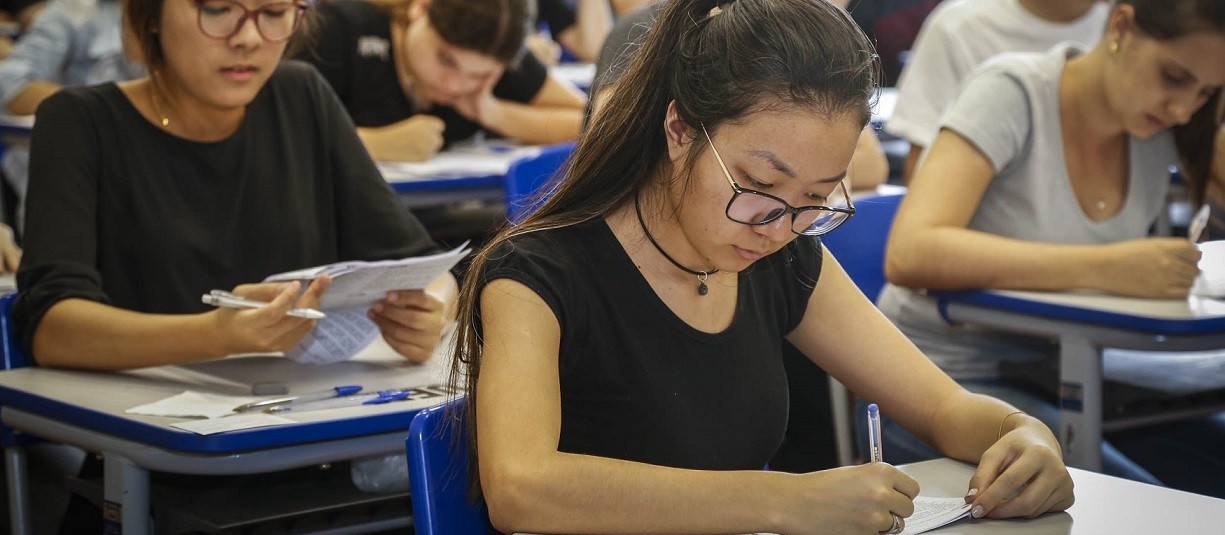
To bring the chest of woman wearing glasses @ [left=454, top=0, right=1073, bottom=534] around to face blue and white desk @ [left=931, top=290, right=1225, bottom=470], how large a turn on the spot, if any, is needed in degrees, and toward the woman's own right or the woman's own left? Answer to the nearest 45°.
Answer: approximately 90° to the woman's own left

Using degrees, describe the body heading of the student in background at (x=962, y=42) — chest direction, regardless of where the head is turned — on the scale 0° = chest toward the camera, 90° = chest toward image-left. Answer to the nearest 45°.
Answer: approximately 315°

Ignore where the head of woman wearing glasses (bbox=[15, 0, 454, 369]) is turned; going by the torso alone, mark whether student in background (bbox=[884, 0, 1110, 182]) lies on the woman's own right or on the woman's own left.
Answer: on the woman's own left

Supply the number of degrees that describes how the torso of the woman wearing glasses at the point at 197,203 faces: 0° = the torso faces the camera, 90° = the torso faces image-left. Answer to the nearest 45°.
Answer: approximately 315°

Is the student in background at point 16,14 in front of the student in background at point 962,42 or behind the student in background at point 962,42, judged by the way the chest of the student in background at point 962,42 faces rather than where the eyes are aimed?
behind

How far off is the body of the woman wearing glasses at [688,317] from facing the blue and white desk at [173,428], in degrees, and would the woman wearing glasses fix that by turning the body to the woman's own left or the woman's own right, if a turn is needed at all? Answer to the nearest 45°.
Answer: approximately 135° to the woman's own right

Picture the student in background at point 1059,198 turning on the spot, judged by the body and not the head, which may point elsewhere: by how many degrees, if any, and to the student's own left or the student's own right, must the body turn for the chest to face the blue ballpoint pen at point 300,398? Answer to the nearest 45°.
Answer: approximately 90° to the student's own right
